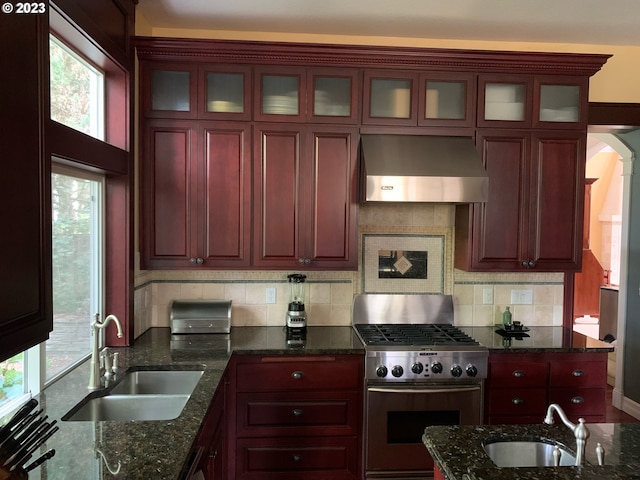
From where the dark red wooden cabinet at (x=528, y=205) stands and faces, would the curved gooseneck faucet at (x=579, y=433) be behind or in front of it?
in front

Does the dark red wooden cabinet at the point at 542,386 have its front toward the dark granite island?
yes

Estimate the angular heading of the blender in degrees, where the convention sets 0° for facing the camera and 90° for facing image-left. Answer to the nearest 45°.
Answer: approximately 0°

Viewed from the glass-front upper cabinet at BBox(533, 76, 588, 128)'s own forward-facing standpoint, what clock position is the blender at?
The blender is roughly at 2 o'clock from the glass-front upper cabinet.

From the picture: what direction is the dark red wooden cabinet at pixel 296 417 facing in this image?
toward the camera

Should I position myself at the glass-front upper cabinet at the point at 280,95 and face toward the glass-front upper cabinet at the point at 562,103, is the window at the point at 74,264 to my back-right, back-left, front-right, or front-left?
back-right

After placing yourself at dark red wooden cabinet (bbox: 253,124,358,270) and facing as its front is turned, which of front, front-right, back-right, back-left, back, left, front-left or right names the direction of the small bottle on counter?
left

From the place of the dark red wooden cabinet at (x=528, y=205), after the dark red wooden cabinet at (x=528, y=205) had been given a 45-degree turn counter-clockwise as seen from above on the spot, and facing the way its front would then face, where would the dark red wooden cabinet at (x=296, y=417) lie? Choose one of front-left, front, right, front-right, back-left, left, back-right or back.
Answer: right

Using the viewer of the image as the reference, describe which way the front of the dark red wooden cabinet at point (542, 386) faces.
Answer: facing the viewer

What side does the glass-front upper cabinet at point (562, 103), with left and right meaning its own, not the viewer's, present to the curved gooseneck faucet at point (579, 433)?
front

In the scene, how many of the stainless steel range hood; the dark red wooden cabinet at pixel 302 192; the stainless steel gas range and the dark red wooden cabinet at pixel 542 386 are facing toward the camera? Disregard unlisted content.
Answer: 4

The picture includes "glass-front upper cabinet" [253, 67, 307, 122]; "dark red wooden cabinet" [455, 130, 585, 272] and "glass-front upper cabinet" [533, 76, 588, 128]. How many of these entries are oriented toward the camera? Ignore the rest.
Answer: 3

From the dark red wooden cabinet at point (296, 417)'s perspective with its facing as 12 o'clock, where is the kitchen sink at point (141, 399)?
The kitchen sink is roughly at 2 o'clock from the dark red wooden cabinet.

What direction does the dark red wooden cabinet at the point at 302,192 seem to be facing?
toward the camera

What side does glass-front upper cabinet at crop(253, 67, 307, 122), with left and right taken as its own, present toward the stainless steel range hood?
left

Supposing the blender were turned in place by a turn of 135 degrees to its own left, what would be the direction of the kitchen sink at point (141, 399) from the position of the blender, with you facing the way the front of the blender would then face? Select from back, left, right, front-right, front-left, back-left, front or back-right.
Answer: back
